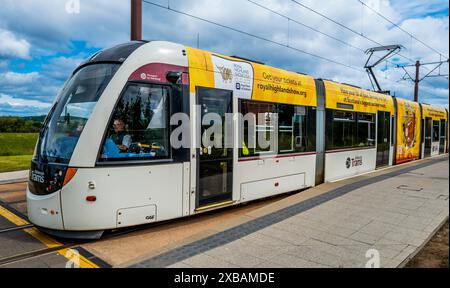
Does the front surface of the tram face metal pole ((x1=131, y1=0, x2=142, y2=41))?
no

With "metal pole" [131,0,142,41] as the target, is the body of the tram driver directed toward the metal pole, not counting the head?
no

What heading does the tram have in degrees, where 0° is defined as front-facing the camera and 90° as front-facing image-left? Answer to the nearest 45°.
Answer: approximately 45°
